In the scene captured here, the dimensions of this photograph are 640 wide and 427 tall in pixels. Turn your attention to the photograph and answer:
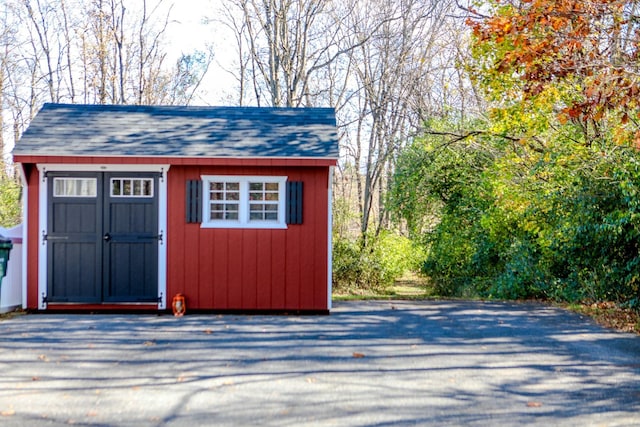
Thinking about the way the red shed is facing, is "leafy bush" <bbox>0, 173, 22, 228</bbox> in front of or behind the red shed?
behind

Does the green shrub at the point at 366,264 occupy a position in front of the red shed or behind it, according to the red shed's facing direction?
behind

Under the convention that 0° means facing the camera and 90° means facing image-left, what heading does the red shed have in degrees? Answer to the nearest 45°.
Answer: approximately 0°
